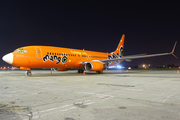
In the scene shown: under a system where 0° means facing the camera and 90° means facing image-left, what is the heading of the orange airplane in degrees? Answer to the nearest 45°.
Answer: approximately 45°
